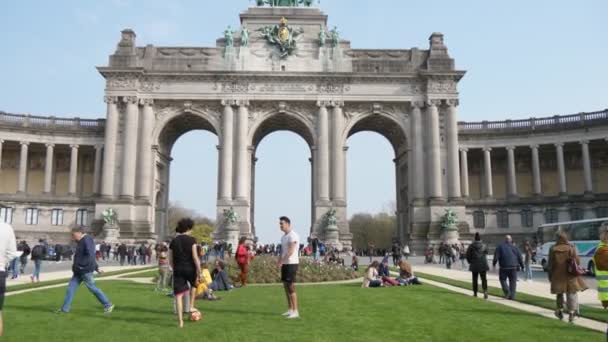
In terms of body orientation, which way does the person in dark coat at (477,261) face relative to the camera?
away from the camera

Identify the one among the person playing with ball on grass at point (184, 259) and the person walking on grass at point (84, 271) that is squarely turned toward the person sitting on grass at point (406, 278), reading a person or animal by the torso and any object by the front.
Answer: the person playing with ball on grass at point (184, 259)

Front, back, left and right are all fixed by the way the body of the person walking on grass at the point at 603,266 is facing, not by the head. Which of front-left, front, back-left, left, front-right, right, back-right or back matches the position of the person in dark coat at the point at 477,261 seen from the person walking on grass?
front-left

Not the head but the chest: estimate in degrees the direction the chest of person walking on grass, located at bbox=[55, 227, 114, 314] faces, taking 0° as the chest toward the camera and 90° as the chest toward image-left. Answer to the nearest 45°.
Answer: approximately 90°

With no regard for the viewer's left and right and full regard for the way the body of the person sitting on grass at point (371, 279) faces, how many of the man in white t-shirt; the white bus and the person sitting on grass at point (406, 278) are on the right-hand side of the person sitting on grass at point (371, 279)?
1
